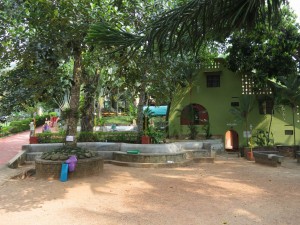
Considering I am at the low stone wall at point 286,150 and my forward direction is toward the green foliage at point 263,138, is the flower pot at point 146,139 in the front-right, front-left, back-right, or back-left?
front-left

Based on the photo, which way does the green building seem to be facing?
toward the camera

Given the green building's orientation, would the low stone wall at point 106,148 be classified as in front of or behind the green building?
in front

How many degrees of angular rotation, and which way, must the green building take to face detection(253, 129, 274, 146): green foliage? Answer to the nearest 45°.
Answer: approximately 90° to its left

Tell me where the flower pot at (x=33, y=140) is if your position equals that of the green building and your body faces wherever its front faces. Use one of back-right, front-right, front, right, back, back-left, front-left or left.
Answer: front-right

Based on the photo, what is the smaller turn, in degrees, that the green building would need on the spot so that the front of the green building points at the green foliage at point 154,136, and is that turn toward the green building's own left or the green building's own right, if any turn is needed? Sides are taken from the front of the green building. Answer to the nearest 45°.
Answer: approximately 45° to the green building's own right

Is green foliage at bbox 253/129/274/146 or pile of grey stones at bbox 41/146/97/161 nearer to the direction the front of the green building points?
the pile of grey stones

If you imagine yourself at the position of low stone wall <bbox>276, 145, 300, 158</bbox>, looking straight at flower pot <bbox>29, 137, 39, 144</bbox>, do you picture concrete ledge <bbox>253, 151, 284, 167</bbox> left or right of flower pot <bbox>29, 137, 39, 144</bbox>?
left
